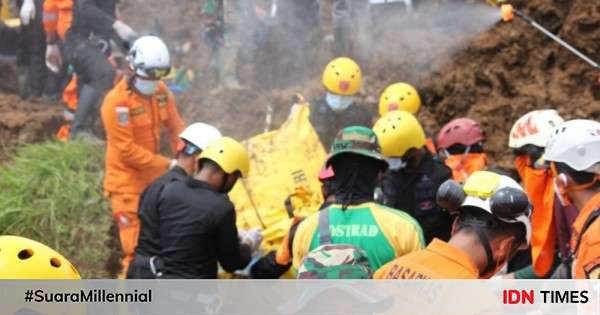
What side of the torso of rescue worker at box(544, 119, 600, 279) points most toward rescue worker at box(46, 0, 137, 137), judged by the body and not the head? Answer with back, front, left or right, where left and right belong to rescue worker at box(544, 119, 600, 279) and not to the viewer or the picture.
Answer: front

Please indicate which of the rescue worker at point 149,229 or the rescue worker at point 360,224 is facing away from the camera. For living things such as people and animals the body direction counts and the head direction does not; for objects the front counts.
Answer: the rescue worker at point 360,224

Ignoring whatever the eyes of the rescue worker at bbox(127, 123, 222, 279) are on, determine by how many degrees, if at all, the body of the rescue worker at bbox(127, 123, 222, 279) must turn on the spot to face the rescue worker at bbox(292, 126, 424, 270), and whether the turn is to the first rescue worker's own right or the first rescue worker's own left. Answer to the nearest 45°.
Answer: approximately 45° to the first rescue worker's own right

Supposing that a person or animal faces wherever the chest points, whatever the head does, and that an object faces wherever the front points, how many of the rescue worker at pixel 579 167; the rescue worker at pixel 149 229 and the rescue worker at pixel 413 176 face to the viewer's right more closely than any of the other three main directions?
1

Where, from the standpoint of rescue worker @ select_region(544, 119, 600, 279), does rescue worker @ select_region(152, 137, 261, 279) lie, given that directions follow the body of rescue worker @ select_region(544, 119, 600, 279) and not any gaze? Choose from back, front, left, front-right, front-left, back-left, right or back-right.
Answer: front-left

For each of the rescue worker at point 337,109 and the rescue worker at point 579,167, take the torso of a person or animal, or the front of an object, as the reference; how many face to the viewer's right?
0

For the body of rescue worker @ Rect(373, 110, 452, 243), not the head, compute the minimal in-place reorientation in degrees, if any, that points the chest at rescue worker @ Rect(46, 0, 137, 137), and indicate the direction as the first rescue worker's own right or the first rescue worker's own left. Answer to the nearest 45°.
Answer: approximately 90° to the first rescue worker's own right

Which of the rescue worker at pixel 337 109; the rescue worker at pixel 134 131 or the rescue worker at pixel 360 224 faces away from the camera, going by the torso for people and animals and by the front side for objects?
the rescue worker at pixel 360 224

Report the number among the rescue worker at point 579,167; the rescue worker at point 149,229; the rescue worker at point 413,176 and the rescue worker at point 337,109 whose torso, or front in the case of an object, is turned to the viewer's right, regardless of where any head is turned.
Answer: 1

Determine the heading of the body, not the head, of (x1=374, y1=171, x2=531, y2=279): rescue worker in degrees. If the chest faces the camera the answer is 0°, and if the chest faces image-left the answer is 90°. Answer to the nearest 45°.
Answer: approximately 225°

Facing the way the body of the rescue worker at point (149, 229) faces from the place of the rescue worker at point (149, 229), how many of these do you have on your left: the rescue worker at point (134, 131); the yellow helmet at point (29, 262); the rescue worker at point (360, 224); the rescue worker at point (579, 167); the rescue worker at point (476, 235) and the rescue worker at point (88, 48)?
2

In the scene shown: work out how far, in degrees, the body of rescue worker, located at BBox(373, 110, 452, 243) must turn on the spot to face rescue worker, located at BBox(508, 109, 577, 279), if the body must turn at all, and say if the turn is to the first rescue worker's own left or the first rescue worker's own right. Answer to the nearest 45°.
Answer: approximately 90° to the first rescue worker's own left

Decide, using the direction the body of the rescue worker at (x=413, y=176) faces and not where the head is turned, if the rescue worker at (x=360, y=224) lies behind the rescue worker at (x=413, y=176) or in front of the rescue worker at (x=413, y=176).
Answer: in front

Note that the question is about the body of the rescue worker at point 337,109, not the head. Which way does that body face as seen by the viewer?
toward the camera

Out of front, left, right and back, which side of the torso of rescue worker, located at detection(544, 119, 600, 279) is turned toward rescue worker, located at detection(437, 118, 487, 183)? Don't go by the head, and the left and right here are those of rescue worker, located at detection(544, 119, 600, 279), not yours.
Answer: front

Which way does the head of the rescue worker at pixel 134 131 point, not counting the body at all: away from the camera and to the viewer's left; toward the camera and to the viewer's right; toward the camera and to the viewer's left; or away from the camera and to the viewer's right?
toward the camera and to the viewer's right

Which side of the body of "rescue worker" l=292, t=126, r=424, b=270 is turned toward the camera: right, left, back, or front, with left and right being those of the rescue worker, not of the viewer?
back
